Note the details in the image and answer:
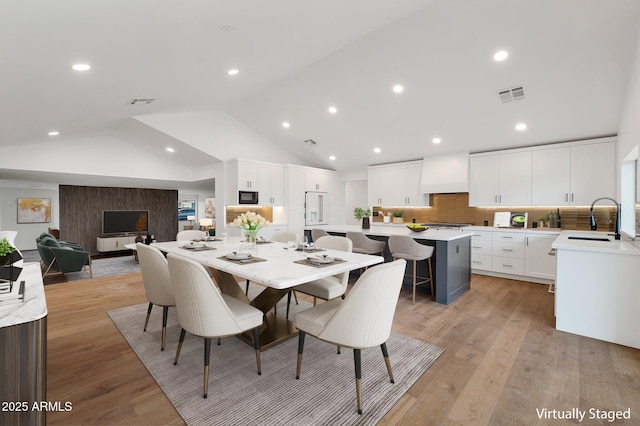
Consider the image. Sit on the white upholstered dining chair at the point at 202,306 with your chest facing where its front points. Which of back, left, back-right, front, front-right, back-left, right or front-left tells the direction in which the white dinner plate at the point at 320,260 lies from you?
front-right

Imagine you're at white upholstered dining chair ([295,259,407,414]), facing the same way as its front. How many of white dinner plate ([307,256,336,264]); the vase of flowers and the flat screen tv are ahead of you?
3

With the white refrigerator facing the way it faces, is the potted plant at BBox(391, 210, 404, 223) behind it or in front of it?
in front

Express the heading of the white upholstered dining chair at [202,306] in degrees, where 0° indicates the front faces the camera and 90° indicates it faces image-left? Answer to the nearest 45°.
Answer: approximately 225°

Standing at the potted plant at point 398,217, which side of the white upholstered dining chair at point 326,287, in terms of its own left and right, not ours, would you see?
back

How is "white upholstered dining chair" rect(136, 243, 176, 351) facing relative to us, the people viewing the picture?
facing away from the viewer and to the right of the viewer

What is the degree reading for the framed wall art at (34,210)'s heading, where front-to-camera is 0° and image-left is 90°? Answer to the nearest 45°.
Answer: approximately 0°

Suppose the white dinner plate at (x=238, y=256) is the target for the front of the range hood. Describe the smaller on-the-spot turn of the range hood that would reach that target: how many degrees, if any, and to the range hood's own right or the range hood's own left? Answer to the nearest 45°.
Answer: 0° — it already faces it

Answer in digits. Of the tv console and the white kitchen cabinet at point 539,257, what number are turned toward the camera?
2

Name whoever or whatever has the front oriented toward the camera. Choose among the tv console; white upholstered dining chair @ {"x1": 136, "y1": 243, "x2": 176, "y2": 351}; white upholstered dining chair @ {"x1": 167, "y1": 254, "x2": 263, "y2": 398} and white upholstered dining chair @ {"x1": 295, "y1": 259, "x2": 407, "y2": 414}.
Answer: the tv console

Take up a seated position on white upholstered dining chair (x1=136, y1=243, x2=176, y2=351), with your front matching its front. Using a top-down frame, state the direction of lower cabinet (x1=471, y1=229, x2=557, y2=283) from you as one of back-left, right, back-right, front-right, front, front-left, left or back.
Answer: front-right

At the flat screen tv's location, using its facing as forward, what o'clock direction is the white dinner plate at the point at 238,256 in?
The white dinner plate is roughly at 12 o'clock from the flat screen tv.

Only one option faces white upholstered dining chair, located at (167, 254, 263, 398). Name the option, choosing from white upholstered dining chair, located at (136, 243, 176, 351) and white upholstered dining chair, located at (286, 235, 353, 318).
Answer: white upholstered dining chair, located at (286, 235, 353, 318)

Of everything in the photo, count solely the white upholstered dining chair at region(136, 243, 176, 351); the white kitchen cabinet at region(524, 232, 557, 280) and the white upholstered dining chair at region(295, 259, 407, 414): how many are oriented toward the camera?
1

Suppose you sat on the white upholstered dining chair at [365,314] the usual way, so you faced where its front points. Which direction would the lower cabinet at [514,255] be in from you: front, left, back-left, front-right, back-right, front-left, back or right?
right

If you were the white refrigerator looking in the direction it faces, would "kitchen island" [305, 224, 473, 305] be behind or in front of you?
in front
